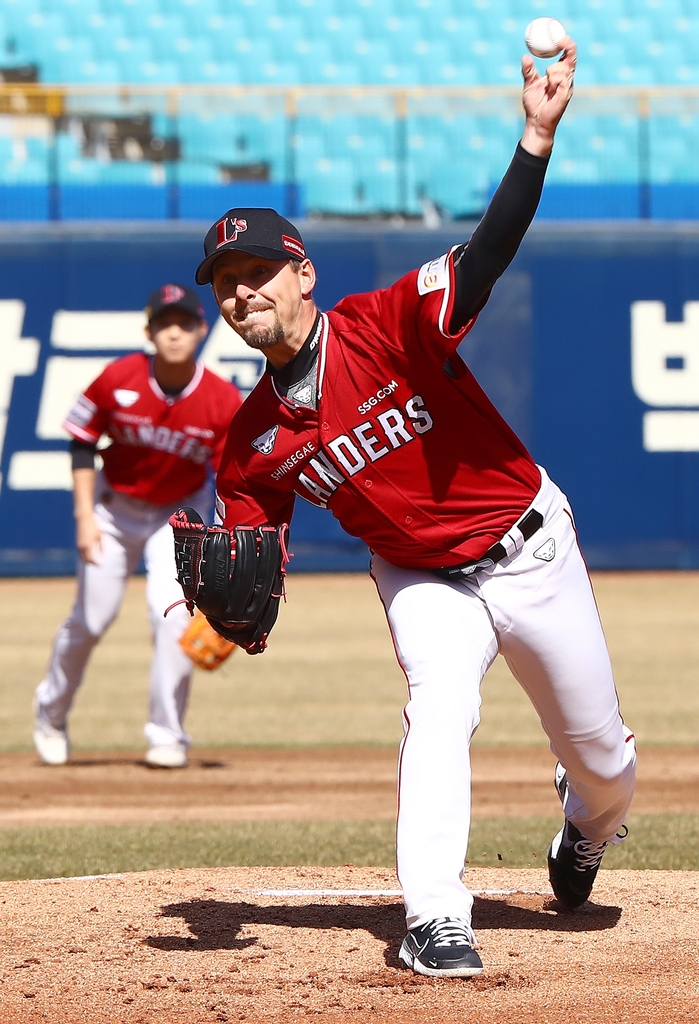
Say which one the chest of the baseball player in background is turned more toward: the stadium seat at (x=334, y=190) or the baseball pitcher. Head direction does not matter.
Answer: the baseball pitcher

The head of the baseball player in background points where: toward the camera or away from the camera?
toward the camera

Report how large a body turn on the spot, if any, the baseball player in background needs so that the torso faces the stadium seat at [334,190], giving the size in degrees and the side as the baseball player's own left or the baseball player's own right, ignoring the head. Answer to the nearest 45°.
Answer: approximately 180°

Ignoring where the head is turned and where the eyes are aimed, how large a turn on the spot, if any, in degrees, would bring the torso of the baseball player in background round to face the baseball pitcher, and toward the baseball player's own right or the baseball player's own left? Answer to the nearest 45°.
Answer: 0° — they already face them

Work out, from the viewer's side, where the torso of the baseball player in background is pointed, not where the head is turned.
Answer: toward the camera
